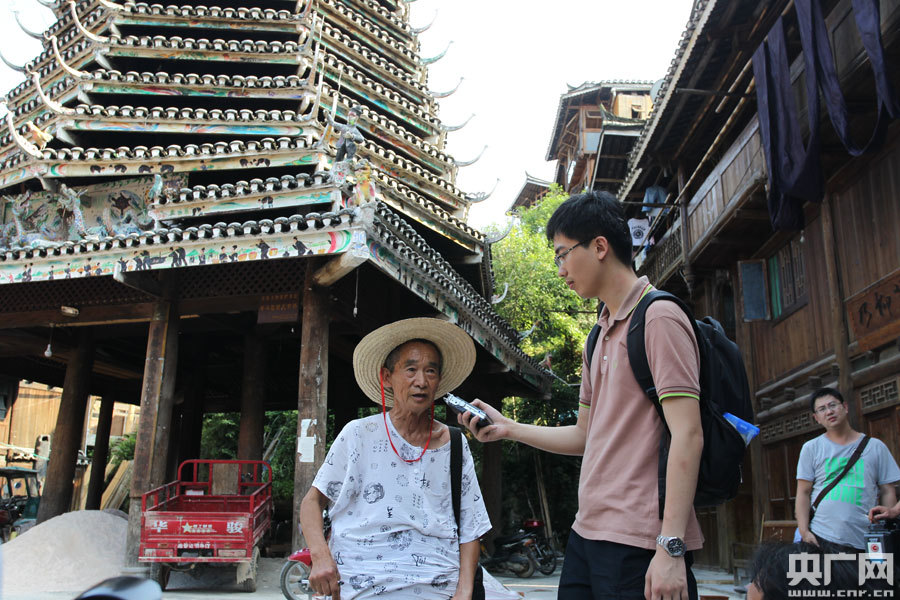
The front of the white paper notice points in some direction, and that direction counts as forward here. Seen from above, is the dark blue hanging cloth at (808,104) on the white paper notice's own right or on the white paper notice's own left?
on the white paper notice's own left

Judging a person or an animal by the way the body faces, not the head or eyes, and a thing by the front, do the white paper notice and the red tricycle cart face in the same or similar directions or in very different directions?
very different directions

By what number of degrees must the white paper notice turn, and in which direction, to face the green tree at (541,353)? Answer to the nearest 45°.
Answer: approximately 135° to its left

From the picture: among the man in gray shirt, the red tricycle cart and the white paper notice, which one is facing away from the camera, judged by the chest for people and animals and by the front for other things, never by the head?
the red tricycle cart

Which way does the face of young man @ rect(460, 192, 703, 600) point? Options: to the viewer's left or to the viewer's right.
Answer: to the viewer's left

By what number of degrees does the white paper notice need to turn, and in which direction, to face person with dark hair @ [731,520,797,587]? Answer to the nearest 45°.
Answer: approximately 90° to its left

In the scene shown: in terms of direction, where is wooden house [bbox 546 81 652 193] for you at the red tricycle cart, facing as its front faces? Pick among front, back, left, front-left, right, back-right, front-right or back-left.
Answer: front-right

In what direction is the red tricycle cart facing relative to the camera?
away from the camera

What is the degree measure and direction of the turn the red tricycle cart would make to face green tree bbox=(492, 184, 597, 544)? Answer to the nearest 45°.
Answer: approximately 45° to its right

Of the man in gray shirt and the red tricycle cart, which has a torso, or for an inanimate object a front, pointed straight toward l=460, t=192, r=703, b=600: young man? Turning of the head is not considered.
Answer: the man in gray shirt

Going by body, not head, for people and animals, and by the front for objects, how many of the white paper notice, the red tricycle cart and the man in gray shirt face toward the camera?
2

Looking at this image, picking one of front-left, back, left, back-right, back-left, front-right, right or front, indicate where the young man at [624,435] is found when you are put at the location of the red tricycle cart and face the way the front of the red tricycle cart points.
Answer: back
